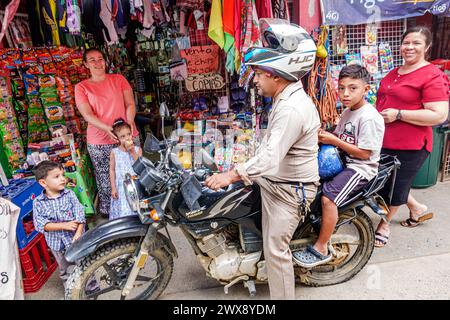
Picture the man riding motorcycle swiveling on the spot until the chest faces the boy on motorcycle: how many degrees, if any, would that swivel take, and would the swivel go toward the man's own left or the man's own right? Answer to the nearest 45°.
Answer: approximately 135° to the man's own right

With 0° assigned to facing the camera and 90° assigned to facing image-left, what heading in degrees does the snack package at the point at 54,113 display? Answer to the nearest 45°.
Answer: approximately 0°

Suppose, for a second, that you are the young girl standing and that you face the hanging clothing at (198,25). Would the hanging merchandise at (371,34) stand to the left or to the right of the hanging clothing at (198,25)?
right

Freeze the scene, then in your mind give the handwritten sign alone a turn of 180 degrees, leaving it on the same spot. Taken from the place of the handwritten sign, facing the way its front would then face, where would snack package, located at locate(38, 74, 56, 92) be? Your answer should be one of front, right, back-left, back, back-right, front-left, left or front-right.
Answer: left

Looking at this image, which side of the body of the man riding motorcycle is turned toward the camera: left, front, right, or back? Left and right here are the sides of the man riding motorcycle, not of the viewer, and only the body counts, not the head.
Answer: left

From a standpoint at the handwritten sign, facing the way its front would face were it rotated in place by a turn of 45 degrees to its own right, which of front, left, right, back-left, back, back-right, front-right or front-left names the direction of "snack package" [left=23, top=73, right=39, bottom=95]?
front-right

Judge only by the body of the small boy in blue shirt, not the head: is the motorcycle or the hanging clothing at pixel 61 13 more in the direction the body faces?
the motorcycle

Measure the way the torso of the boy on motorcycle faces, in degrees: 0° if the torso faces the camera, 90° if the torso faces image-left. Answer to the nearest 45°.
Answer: approximately 45°

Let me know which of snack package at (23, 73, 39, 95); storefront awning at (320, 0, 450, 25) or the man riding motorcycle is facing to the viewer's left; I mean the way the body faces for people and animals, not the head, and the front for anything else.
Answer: the man riding motorcycle

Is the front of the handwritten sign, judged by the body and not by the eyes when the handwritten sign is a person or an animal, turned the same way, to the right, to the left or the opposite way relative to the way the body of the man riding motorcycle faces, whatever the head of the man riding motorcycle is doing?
to the left

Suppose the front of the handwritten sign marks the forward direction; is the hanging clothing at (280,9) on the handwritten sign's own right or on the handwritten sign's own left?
on the handwritten sign's own left

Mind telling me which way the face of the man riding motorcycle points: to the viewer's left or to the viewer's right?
to the viewer's left
